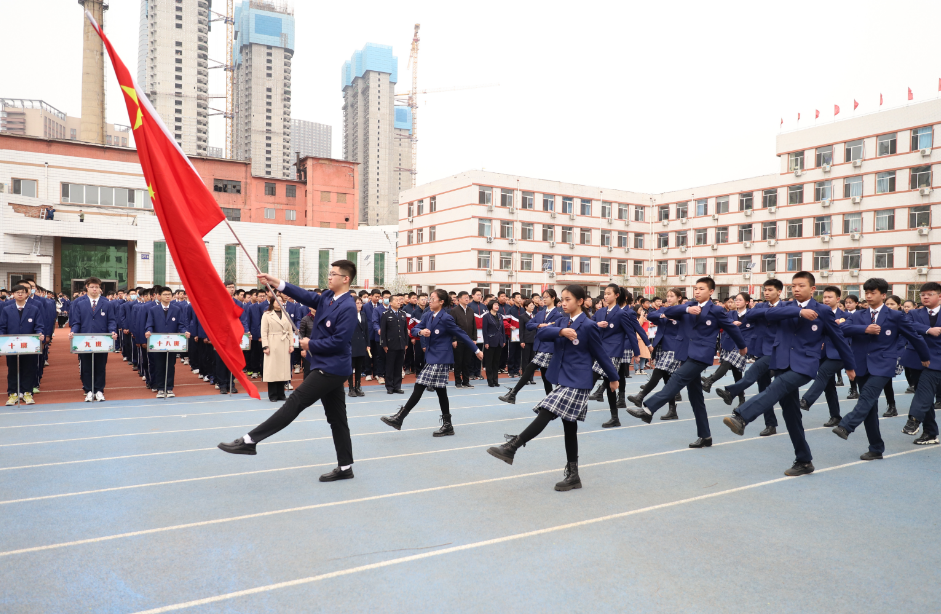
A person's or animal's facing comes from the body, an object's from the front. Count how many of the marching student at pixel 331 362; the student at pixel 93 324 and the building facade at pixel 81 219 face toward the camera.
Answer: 2

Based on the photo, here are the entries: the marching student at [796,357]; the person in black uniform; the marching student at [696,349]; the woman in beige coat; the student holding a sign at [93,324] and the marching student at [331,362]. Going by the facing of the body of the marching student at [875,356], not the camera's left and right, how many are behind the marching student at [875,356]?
0

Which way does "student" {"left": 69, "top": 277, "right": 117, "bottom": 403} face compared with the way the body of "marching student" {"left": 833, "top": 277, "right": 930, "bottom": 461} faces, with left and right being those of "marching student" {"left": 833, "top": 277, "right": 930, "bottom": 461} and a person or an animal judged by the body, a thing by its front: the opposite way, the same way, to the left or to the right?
to the left

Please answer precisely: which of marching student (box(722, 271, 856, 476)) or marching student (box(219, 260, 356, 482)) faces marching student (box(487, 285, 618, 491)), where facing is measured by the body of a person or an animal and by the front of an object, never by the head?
marching student (box(722, 271, 856, 476))

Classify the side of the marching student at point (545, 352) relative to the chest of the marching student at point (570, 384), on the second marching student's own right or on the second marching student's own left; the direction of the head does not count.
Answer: on the second marching student's own right

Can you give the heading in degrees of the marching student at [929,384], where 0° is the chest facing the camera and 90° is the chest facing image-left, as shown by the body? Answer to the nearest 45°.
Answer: approximately 45°

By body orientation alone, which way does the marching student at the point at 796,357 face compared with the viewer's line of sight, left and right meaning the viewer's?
facing the viewer and to the left of the viewer

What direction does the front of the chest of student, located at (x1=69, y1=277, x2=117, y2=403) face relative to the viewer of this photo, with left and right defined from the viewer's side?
facing the viewer

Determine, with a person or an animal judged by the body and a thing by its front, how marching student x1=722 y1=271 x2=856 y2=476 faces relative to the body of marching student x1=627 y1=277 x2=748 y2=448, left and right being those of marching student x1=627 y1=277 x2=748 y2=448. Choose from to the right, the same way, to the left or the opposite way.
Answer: the same way

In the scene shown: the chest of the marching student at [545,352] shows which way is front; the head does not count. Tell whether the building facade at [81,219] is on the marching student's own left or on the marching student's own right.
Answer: on the marching student's own right

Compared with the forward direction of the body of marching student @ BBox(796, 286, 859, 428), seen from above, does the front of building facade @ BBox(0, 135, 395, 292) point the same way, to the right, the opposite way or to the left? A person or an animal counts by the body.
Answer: to the left

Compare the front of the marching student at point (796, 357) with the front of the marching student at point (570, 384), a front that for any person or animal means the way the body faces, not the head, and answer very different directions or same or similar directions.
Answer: same or similar directions

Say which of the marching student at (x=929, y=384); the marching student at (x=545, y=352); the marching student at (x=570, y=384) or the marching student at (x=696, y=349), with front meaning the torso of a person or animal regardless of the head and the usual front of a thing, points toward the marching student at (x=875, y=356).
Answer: the marching student at (x=929, y=384)

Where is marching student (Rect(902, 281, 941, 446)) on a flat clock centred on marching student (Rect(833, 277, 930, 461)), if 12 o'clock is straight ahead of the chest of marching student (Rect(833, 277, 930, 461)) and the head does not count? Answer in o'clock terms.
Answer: marching student (Rect(902, 281, 941, 446)) is roughly at 6 o'clock from marching student (Rect(833, 277, 930, 461)).

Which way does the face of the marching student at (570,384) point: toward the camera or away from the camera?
toward the camera

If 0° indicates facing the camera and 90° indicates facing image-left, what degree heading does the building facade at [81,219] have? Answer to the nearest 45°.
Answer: approximately 0°

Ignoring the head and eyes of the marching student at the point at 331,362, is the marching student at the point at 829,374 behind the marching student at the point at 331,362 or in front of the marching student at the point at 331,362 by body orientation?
behind

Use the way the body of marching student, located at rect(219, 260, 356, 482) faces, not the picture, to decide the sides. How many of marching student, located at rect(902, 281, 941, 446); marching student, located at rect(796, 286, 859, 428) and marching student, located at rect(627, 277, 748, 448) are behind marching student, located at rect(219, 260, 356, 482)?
3

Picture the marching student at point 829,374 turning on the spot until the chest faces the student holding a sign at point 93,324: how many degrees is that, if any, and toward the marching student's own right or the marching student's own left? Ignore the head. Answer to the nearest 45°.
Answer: approximately 45° to the marching student's own right

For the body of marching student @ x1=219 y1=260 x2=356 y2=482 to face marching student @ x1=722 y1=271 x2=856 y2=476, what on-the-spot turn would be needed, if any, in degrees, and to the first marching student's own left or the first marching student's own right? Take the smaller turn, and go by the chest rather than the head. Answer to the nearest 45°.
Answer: approximately 180°

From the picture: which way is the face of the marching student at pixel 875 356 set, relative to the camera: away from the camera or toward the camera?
toward the camera

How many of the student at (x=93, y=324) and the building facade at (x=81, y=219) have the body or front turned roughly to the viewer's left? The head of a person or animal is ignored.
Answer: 0
